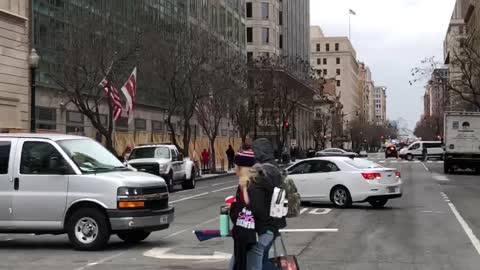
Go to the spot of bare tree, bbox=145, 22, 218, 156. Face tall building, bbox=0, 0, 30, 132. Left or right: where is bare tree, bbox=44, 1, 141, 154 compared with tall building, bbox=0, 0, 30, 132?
left

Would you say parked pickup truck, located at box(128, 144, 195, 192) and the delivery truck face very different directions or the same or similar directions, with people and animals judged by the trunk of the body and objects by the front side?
very different directions

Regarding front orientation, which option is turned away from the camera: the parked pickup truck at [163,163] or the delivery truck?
the delivery truck

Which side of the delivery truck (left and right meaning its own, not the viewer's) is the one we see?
back

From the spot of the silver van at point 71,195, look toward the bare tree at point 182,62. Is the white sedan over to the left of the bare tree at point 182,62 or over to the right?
right

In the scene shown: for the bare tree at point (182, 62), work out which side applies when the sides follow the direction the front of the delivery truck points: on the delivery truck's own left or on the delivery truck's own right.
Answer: on the delivery truck's own left

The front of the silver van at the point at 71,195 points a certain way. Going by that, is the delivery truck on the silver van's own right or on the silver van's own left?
on the silver van's own left

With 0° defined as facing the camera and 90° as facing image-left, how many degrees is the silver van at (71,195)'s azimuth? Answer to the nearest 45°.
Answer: approximately 315°

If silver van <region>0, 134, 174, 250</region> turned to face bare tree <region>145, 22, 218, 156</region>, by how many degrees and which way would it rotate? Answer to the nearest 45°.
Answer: approximately 135° to its left

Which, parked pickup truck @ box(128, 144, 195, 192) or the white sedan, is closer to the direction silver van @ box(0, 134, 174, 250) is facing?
the white sedan

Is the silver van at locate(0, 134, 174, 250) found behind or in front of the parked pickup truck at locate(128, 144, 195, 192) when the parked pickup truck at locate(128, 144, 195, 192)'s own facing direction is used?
in front

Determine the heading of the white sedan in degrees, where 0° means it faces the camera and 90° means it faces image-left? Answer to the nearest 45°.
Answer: approximately 135°

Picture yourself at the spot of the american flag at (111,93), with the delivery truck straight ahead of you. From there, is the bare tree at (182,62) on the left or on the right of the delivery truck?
left

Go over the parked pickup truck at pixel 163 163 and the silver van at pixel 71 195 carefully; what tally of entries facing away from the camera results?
0

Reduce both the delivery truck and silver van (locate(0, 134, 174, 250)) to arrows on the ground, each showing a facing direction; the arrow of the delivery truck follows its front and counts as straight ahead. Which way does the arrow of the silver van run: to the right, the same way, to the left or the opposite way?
to the right
